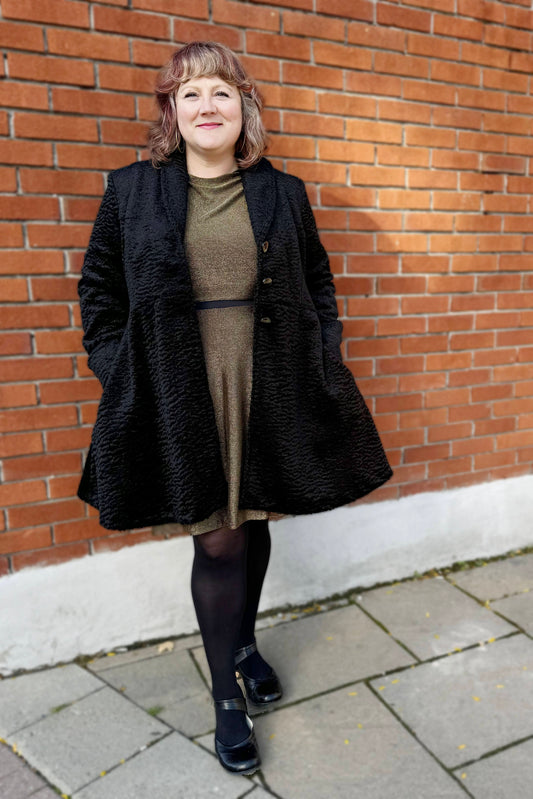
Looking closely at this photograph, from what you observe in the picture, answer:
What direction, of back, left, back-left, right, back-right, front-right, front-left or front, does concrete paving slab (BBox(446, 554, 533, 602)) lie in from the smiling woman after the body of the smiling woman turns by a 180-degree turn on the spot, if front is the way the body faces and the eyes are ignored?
front-right

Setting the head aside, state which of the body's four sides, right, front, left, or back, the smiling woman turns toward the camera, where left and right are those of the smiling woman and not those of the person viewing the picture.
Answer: front

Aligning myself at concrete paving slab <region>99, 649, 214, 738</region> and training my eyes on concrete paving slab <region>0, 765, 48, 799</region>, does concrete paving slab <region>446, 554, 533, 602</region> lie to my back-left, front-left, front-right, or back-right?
back-left

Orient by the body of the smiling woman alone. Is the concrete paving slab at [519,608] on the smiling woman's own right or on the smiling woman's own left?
on the smiling woman's own left
